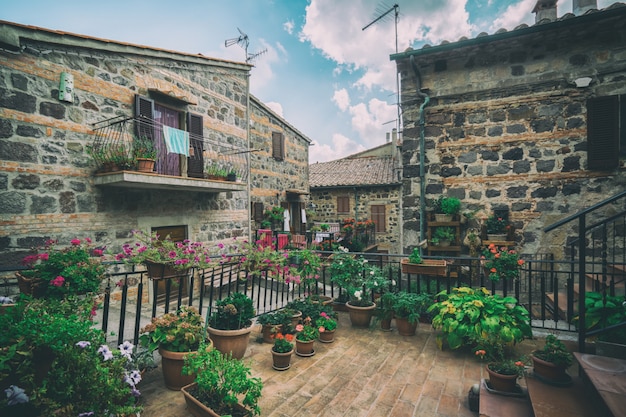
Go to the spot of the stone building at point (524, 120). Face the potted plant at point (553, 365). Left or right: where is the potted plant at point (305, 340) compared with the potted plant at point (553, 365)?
right

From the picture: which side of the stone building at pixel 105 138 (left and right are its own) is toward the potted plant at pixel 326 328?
front

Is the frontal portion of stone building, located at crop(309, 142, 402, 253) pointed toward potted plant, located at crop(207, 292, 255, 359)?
yes

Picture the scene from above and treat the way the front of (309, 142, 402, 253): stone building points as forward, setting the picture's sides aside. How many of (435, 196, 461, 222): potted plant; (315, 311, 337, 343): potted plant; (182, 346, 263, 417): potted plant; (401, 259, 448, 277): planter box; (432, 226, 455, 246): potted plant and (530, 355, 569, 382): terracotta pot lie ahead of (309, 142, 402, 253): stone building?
6

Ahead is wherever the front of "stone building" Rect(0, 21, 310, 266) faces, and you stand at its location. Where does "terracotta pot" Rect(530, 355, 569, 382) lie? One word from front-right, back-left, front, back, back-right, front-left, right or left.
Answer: front

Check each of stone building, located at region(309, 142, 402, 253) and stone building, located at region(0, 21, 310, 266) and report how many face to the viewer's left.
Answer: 0

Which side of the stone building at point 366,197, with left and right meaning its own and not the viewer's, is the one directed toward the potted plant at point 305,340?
front

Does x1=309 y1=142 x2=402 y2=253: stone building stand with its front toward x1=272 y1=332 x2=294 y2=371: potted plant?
yes

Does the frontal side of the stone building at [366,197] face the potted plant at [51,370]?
yes

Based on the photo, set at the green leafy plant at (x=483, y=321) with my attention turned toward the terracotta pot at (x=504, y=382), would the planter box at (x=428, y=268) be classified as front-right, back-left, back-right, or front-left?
back-right

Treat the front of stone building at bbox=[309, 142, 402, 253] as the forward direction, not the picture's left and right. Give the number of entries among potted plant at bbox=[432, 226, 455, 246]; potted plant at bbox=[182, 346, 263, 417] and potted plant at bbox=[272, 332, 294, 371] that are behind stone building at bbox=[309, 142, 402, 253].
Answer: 0

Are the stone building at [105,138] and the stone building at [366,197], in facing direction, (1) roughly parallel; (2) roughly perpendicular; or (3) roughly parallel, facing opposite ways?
roughly perpendicular

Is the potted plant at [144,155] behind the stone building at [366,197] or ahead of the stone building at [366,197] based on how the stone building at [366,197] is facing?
ahead

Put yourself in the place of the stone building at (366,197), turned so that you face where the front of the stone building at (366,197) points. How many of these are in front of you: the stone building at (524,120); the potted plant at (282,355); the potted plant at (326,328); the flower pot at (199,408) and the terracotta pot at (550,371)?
5

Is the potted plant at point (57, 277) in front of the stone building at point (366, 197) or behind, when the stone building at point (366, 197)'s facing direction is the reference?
in front

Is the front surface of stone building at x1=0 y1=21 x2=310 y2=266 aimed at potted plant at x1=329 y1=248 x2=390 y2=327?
yes

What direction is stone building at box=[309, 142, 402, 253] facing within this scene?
toward the camera

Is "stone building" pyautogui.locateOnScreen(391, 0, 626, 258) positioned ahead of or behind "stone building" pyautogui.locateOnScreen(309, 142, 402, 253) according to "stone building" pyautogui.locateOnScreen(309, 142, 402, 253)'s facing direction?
ahead

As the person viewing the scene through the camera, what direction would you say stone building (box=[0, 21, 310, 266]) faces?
facing the viewer and to the right of the viewer

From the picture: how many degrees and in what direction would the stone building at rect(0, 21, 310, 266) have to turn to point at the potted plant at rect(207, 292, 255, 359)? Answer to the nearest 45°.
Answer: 0° — it already faces it
